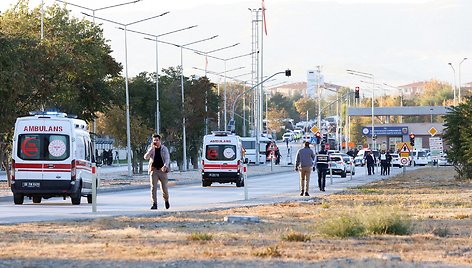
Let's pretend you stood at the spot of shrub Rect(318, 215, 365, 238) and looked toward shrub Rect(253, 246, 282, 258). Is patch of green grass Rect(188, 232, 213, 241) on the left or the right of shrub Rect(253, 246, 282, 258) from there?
right

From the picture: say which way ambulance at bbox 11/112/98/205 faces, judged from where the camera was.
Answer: facing away from the viewer
